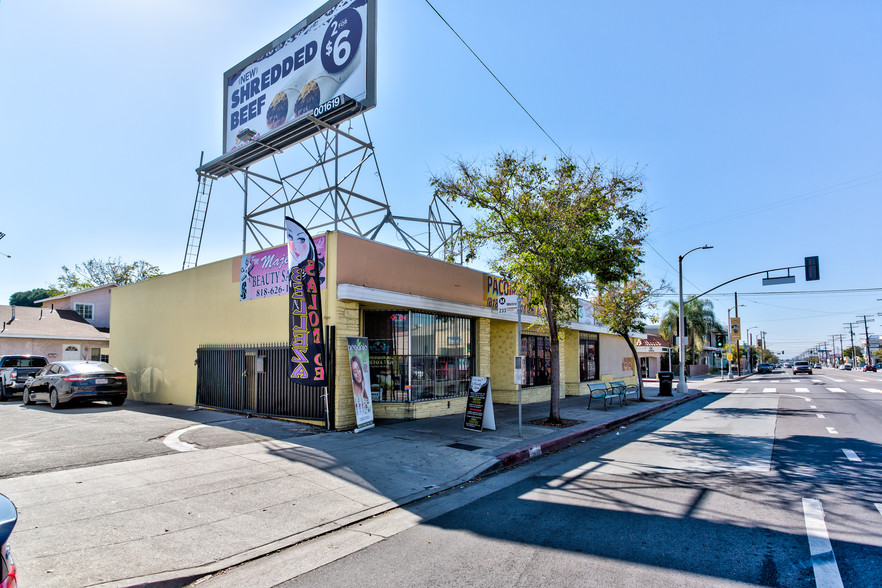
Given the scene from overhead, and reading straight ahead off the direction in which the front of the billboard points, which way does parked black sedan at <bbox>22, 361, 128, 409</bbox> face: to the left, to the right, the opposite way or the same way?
to the right

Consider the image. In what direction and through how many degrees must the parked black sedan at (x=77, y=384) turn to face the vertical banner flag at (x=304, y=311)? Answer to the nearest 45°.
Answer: approximately 180°

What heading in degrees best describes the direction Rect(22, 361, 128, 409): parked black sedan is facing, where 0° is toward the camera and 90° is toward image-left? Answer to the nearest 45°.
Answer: approximately 135°

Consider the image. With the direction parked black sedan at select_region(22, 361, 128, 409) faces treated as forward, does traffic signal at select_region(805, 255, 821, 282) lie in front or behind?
behind

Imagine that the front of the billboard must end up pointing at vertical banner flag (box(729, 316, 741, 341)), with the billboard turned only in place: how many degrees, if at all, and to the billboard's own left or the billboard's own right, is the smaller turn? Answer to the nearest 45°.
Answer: approximately 180°

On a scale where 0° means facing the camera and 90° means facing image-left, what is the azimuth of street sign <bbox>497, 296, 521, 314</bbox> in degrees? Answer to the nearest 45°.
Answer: approximately 0°
